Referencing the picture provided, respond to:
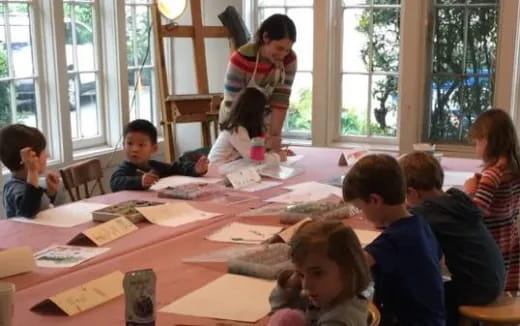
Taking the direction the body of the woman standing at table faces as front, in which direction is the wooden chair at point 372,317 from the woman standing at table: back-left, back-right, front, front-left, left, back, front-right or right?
front-right

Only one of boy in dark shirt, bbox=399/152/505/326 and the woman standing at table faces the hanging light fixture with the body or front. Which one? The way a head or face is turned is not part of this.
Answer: the boy in dark shirt

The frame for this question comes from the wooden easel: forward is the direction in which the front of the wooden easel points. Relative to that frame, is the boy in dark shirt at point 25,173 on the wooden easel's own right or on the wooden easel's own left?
on the wooden easel's own right

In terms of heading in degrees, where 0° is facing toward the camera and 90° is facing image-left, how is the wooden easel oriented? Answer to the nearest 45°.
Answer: approximately 315°

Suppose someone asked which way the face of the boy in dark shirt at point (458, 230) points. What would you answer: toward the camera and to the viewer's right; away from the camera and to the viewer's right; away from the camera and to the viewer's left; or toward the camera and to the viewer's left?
away from the camera and to the viewer's left

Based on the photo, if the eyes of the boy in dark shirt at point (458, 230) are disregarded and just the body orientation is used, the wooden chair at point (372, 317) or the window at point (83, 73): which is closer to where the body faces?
the window

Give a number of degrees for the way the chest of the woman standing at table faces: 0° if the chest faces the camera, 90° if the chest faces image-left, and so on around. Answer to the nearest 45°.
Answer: approximately 315°

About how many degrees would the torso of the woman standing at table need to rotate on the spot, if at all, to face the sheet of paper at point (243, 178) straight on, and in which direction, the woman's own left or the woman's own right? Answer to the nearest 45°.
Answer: approximately 45° to the woman's own right

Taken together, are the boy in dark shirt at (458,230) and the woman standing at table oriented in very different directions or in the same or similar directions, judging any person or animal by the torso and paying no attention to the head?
very different directions

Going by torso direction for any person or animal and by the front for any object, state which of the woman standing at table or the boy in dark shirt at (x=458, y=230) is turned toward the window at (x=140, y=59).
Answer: the boy in dark shirt

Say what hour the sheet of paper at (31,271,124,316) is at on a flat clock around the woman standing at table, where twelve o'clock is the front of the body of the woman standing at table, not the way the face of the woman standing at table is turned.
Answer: The sheet of paper is roughly at 2 o'clock from the woman standing at table.

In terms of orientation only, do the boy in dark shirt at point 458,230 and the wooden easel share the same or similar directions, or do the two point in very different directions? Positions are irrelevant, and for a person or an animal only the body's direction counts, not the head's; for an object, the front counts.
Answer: very different directions

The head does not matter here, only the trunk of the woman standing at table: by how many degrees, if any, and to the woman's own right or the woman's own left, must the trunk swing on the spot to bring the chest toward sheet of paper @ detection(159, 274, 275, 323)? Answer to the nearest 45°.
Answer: approximately 45° to the woman's own right
